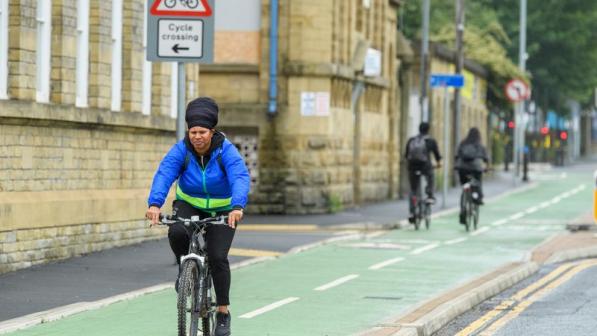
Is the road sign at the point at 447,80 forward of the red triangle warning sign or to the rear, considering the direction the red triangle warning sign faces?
to the rear

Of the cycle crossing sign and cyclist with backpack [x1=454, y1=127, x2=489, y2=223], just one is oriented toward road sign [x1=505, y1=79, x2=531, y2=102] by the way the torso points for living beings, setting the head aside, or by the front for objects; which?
the cyclist with backpack

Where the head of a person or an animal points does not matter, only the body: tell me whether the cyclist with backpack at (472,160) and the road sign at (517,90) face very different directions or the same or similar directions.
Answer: very different directions

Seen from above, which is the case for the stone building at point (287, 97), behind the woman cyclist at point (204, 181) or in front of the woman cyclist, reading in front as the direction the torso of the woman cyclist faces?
behind

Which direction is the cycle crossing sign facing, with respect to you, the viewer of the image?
facing the viewer

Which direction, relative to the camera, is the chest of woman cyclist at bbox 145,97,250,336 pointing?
toward the camera

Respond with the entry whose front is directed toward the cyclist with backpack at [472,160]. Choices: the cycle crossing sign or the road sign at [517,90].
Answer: the road sign

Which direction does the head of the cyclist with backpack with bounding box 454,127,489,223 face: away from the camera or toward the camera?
away from the camera

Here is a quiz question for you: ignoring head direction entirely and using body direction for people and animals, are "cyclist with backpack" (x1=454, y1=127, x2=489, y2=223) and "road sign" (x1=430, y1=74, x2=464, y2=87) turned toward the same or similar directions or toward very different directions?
very different directions

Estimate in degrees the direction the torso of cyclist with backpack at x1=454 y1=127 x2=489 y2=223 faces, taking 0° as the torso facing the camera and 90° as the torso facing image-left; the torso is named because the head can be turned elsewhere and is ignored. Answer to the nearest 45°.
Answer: approximately 180°

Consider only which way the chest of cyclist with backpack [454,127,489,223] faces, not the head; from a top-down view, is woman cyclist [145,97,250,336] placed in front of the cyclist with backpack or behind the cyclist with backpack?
behind

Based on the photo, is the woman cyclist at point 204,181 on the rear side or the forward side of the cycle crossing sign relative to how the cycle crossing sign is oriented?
on the forward side
